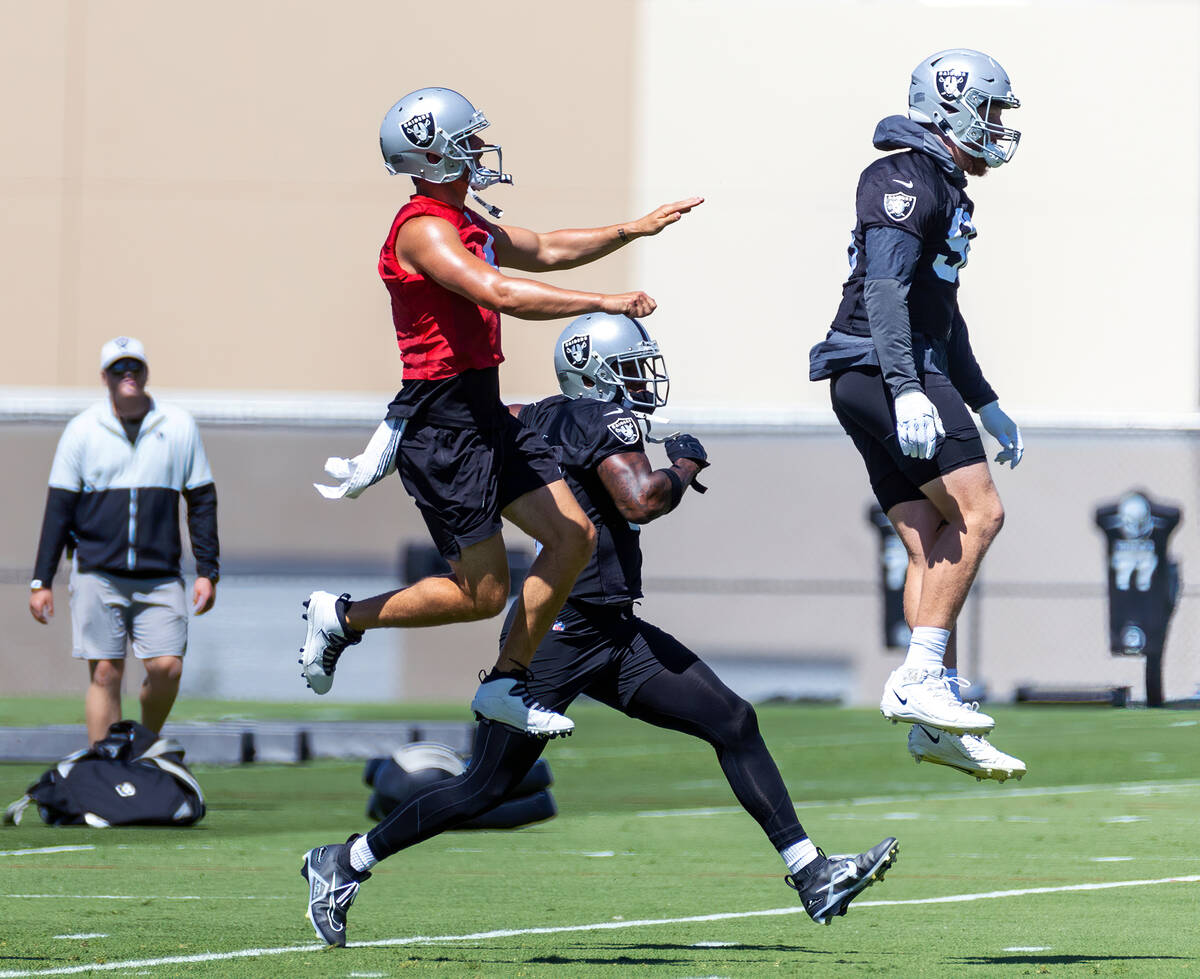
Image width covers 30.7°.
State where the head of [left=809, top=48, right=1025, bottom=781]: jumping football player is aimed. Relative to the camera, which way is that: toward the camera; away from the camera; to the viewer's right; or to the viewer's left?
to the viewer's right

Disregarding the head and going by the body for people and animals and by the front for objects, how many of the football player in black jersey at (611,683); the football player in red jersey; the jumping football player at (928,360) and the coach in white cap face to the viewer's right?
3

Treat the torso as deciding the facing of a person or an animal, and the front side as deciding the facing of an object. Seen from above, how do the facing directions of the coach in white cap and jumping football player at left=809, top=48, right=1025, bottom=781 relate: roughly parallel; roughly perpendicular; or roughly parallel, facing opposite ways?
roughly perpendicular

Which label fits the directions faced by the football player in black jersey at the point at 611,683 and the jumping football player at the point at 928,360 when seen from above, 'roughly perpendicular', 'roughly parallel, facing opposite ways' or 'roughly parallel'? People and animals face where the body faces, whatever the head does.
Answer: roughly parallel

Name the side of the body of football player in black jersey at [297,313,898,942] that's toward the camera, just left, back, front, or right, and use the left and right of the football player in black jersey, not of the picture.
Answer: right

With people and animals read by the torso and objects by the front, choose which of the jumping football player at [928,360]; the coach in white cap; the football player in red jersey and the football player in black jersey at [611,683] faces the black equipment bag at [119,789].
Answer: the coach in white cap

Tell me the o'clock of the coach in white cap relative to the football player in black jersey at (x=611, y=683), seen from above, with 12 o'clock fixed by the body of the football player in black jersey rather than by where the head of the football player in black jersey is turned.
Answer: The coach in white cap is roughly at 8 o'clock from the football player in black jersey.

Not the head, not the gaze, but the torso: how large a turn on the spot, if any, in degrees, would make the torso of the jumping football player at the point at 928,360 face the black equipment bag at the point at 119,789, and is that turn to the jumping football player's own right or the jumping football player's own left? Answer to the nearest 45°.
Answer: approximately 135° to the jumping football player's own left

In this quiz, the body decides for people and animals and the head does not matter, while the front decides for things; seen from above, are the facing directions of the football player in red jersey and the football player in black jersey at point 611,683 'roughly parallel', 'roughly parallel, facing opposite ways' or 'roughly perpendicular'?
roughly parallel

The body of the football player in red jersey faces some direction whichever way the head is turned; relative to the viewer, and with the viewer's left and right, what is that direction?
facing to the right of the viewer

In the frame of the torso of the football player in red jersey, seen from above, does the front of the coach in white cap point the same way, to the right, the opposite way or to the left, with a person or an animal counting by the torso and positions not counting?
to the right

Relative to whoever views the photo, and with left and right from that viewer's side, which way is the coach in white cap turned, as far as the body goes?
facing the viewer

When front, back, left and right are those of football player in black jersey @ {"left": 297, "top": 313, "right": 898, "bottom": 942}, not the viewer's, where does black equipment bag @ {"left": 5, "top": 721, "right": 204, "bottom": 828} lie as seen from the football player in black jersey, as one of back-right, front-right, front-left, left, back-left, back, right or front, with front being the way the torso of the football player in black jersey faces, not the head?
back-left

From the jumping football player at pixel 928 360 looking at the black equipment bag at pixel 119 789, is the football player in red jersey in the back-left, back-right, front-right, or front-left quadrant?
front-left

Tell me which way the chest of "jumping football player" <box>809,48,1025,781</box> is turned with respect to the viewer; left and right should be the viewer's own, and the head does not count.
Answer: facing to the right of the viewer

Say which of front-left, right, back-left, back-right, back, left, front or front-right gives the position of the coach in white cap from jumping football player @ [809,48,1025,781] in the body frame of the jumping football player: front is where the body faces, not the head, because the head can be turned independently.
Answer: back-left

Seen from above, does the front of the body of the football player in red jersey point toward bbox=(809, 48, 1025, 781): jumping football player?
yes

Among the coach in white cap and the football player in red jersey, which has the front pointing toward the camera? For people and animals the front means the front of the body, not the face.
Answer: the coach in white cap

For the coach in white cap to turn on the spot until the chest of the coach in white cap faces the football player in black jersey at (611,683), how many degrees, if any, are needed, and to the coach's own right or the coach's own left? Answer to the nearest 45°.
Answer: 0° — they already face them

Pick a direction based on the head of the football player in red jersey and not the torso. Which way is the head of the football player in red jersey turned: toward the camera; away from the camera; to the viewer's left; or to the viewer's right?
to the viewer's right
